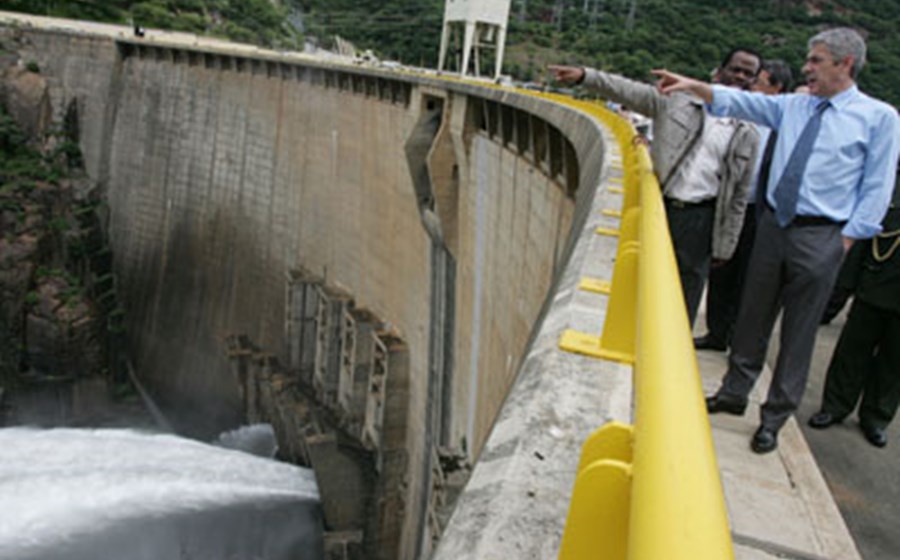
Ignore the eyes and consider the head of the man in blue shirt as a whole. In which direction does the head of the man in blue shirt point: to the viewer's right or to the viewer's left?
to the viewer's left

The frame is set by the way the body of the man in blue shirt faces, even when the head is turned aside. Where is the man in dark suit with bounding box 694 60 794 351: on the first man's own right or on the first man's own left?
on the first man's own right

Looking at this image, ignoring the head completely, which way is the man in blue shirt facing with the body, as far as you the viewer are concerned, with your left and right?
facing the viewer and to the left of the viewer

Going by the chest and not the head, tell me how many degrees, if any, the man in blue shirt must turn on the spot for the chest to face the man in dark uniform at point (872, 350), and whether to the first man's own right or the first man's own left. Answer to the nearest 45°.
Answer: approximately 180°

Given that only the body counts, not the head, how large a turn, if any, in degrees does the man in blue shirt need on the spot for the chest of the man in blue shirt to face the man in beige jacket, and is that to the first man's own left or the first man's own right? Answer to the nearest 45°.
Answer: approximately 90° to the first man's own right
